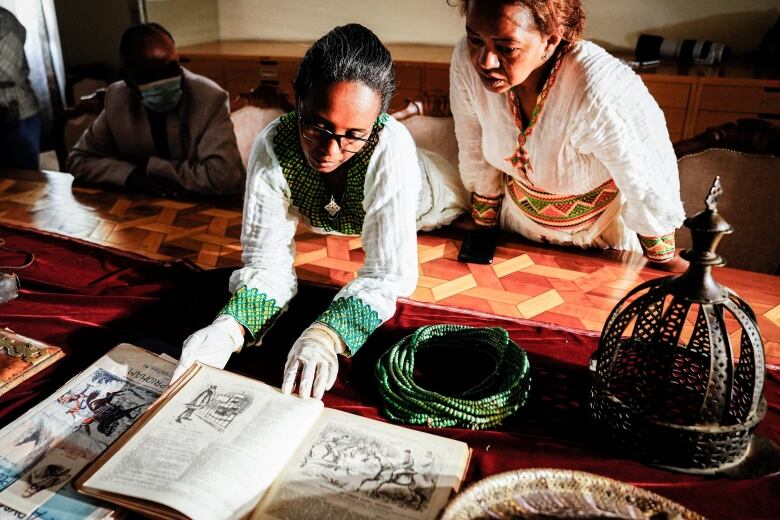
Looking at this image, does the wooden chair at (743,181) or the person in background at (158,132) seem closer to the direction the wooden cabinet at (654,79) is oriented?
the wooden chair

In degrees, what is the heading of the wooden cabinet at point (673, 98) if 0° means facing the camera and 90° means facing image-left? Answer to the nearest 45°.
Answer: approximately 0°

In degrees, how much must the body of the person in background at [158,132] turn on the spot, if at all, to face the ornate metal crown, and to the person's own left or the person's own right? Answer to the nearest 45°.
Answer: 0° — they already face it

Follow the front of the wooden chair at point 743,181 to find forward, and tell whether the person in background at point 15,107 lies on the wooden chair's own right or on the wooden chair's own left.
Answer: on the wooden chair's own right

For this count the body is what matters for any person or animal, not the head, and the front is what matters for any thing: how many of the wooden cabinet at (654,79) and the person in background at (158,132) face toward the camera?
2
